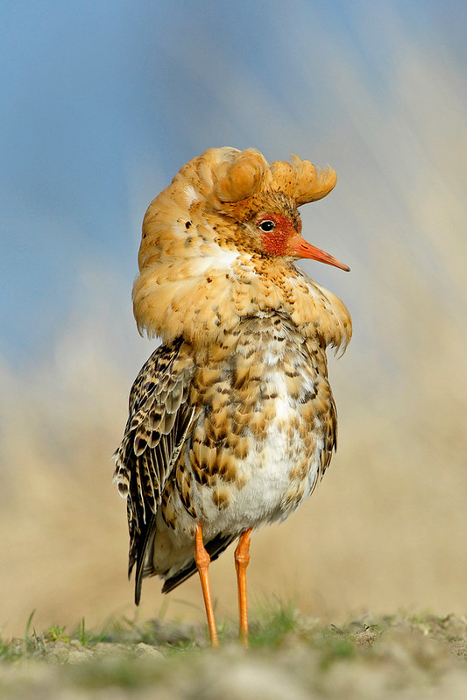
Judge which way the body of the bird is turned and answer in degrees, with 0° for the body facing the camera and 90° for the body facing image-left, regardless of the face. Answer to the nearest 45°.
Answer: approximately 315°
